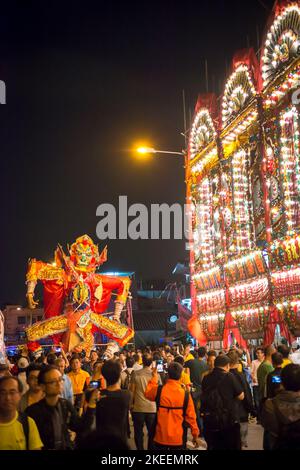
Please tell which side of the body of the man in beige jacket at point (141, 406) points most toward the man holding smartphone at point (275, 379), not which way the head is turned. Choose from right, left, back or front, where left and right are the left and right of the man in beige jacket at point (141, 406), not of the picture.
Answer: right

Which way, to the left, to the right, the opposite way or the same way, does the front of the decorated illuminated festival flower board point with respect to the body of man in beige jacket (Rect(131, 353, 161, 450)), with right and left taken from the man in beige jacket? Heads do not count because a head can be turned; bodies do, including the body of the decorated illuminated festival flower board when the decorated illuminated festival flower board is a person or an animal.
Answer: the opposite way

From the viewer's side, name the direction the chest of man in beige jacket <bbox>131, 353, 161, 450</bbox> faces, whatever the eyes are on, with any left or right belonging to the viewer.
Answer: facing away from the viewer and to the right of the viewer

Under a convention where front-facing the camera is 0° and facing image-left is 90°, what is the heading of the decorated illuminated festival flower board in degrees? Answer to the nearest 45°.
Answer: approximately 45°

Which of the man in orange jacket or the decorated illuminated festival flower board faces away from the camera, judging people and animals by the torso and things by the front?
the man in orange jacket

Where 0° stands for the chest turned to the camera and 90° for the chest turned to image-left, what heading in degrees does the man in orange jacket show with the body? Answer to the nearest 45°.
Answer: approximately 180°

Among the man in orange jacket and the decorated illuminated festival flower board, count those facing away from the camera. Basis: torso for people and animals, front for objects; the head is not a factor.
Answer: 1

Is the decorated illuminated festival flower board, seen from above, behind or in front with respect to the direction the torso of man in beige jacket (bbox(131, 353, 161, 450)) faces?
in front

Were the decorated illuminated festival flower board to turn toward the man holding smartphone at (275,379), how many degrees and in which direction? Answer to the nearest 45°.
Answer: approximately 45° to its left

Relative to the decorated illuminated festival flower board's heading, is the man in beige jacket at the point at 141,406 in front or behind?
in front

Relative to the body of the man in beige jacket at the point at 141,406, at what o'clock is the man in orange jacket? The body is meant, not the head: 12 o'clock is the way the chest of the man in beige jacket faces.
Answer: The man in orange jacket is roughly at 4 o'clock from the man in beige jacket.
